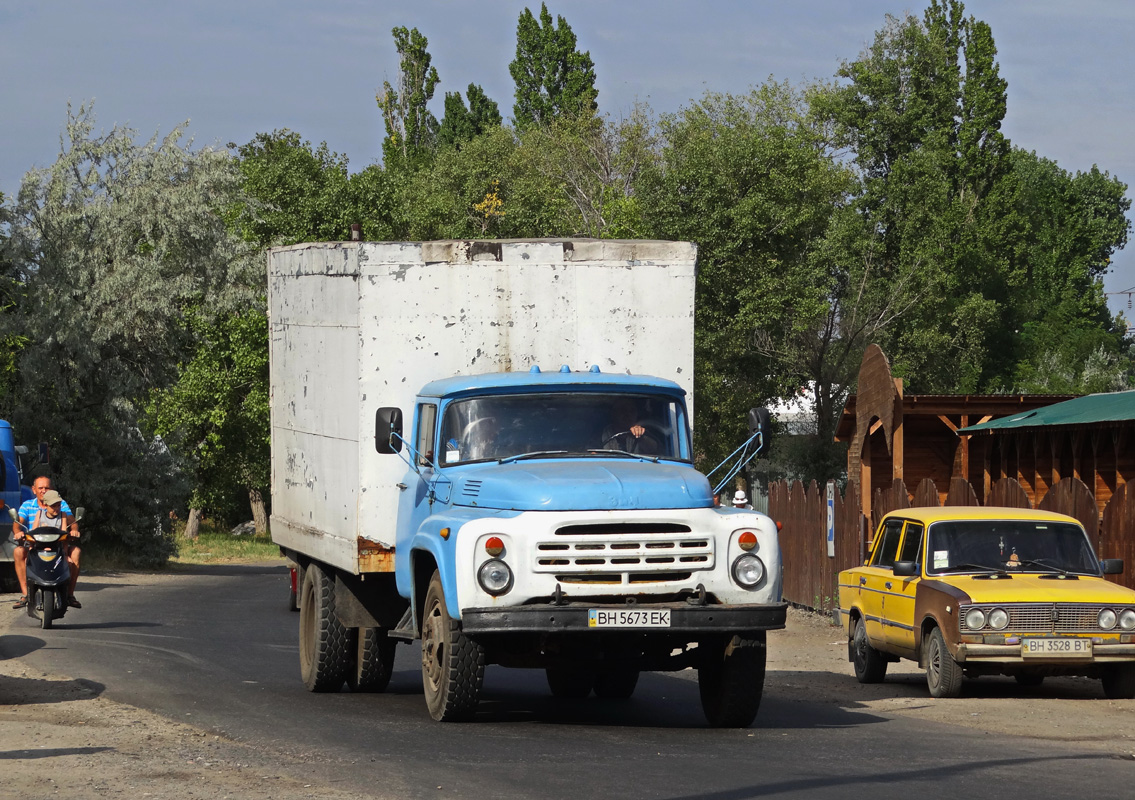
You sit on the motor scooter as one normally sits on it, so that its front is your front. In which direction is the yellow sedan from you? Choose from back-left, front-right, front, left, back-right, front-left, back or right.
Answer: front-left

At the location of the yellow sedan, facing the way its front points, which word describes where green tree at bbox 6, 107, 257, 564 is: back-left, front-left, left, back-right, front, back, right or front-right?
back

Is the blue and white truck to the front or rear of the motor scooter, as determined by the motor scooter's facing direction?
to the front

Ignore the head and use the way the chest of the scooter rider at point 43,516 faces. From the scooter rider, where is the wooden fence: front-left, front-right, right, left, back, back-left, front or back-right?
left

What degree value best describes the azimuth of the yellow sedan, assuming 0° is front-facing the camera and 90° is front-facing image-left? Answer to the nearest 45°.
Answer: approximately 315°

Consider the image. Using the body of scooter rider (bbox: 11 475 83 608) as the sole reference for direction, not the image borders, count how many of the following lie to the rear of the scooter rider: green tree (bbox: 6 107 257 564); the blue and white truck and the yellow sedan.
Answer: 1

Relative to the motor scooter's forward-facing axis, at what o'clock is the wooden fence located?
The wooden fence is roughly at 9 o'clock from the motor scooter.

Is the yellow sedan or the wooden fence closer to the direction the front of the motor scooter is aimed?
the yellow sedan

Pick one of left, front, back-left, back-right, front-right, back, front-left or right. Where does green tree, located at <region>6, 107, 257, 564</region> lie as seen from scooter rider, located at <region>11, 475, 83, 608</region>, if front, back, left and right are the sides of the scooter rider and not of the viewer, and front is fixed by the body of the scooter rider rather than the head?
back

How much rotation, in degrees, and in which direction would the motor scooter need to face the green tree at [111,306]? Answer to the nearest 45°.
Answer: approximately 180°

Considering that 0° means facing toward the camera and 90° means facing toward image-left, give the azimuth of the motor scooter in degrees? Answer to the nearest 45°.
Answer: approximately 0°
